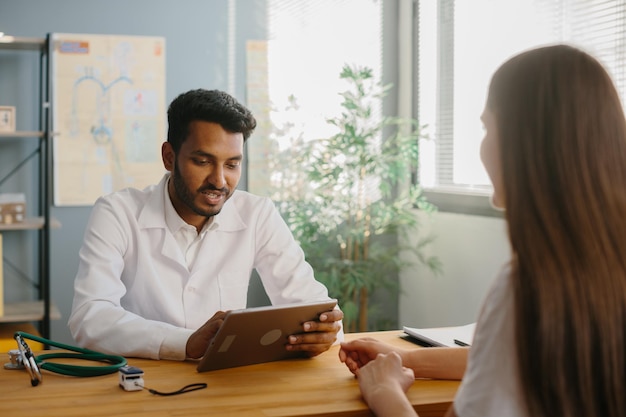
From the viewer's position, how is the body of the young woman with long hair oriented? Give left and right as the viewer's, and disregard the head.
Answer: facing away from the viewer and to the left of the viewer

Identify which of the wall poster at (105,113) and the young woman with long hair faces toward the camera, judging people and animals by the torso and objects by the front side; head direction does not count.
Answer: the wall poster

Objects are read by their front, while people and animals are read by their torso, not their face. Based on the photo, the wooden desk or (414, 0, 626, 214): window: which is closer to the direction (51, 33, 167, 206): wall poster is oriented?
the wooden desk

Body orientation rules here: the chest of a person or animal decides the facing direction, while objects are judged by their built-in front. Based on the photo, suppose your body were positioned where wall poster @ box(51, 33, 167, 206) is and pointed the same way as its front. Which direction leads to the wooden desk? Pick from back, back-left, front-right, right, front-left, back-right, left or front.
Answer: front

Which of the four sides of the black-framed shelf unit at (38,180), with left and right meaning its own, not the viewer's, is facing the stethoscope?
front

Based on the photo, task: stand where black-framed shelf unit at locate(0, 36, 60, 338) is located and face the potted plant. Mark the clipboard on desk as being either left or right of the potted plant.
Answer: right

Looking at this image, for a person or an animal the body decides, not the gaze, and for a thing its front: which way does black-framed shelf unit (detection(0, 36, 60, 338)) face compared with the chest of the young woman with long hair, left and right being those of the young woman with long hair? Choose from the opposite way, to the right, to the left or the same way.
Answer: the opposite way

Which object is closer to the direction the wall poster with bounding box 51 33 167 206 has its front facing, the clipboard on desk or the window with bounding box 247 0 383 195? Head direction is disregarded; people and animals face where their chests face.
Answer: the clipboard on desk

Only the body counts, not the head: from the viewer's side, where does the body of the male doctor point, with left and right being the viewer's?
facing the viewer and to the right of the viewer

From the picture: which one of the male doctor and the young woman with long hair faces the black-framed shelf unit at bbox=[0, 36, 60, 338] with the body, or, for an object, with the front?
the young woman with long hair

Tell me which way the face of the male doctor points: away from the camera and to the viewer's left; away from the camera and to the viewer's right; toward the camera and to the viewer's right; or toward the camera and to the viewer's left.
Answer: toward the camera and to the viewer's right

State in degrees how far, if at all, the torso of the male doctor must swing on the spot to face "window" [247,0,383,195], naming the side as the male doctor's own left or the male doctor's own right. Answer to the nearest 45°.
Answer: approximately 135° to the male doctor's own left

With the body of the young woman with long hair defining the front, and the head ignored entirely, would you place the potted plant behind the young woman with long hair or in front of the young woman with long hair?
in front

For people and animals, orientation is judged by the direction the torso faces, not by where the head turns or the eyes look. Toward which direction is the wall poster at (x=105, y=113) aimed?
toward the camera

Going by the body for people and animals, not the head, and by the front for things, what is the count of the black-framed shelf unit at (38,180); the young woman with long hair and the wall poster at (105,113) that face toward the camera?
2

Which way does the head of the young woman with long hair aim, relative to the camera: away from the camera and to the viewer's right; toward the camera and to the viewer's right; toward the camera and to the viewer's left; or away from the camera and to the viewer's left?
away from the camera and to the viewer's left

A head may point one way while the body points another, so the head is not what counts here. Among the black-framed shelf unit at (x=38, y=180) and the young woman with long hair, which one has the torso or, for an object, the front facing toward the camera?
the black-framed shelf unit

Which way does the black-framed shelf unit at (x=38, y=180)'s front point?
toward the camera
